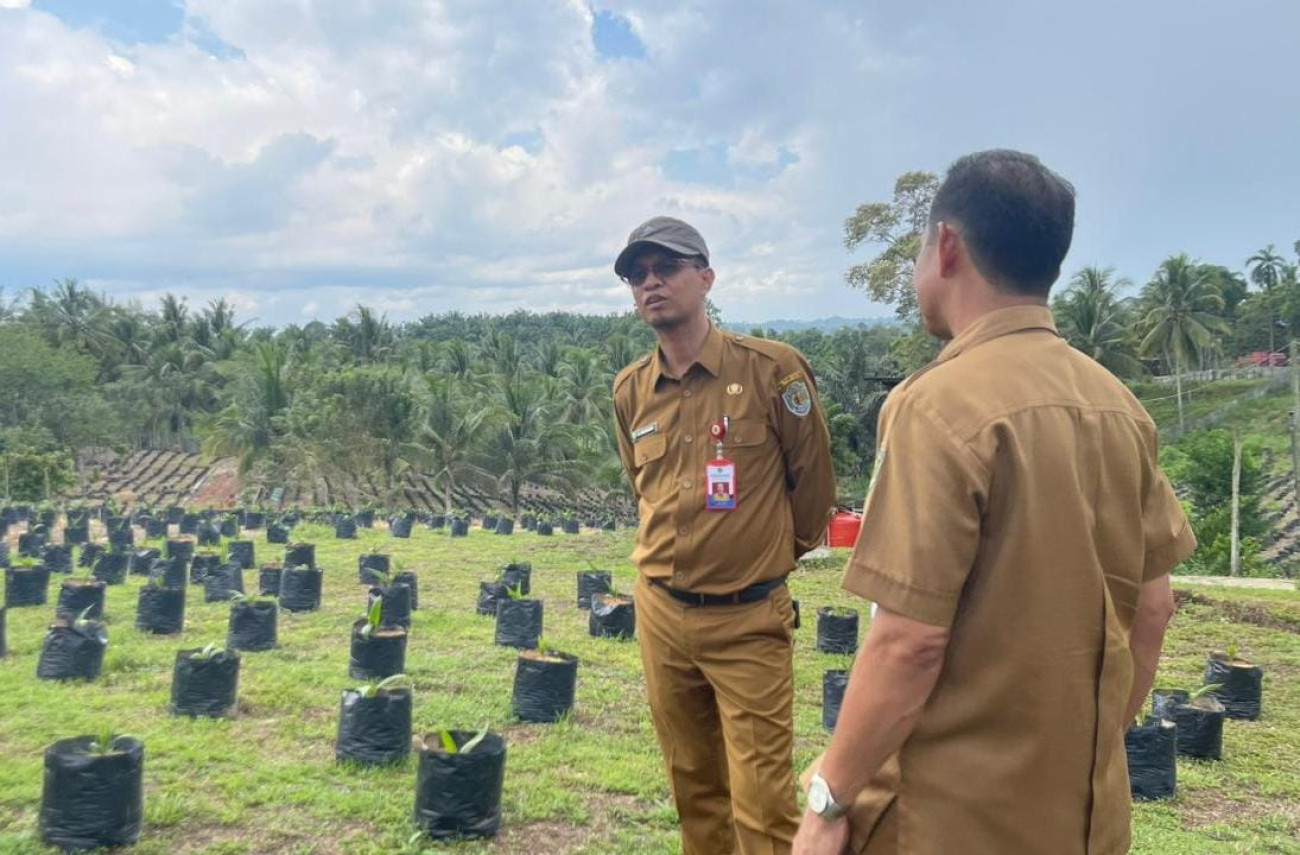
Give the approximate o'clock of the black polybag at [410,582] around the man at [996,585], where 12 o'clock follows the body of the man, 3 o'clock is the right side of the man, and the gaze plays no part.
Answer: The black polybag is roughly at 12 o'clock from the man.

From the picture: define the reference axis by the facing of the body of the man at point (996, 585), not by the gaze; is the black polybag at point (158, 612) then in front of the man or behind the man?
in front

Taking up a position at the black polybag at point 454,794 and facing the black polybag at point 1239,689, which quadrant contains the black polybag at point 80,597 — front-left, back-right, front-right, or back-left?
back-left

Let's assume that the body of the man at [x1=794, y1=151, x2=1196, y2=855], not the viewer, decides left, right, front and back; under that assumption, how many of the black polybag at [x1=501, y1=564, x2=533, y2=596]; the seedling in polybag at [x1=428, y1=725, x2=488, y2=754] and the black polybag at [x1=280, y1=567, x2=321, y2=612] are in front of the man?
3

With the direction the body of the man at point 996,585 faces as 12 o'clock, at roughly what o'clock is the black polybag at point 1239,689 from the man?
The black polybag is roughly at 2 o'clock from the man.

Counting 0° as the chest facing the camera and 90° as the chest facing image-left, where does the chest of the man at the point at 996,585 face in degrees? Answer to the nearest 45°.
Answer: approximately 135°

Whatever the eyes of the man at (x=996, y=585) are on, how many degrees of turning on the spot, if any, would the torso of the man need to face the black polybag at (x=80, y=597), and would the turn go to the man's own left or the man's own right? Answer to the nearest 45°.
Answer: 0° — they already face it

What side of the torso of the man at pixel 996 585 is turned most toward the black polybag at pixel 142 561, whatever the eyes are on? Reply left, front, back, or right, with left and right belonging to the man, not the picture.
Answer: front

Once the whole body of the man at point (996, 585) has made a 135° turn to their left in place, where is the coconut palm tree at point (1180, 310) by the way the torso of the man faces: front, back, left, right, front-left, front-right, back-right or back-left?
back

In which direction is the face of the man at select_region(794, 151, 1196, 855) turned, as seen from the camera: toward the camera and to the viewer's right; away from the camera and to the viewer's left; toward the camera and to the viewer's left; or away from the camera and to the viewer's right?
away from the camera and to the viewer's left

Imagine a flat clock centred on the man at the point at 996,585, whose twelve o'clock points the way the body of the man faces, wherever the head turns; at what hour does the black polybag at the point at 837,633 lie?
The black polybag is roughly at 1 o'clock from the man.

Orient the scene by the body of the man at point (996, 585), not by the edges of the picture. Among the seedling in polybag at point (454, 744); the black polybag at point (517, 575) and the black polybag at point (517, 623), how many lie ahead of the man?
3

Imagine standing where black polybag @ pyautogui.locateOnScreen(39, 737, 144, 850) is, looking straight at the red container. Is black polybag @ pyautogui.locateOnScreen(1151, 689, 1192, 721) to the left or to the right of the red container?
right

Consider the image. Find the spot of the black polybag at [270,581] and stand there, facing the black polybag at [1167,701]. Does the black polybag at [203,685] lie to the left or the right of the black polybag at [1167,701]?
right

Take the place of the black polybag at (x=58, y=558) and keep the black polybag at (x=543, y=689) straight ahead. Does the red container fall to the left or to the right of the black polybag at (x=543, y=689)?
left

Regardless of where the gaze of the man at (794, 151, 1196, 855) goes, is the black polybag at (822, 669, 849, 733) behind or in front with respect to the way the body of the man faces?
in front
